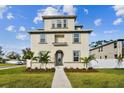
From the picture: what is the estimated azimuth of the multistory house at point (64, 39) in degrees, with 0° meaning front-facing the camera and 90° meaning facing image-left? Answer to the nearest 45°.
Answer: approximately 0°

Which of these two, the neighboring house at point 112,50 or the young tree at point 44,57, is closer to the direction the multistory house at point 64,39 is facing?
the young tree

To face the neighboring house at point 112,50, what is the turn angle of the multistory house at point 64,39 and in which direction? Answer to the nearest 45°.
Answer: approximately 135° to its left
